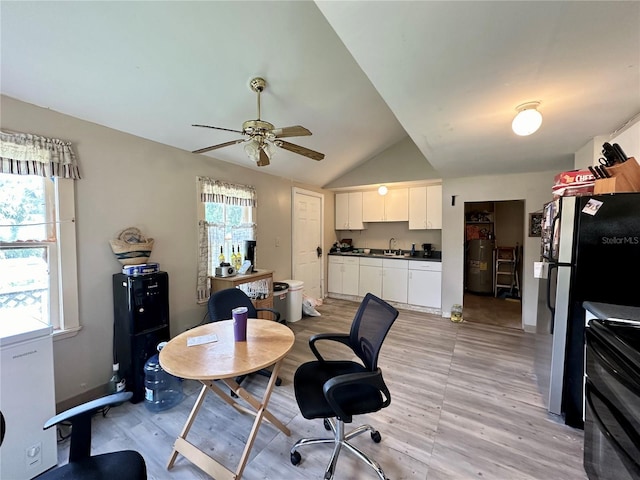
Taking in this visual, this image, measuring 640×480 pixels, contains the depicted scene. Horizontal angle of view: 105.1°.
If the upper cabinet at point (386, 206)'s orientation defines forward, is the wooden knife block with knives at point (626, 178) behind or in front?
in front

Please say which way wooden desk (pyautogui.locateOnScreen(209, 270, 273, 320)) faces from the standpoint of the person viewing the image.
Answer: facing the viewer and to the right of the viewer

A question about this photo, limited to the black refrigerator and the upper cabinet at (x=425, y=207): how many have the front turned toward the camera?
1

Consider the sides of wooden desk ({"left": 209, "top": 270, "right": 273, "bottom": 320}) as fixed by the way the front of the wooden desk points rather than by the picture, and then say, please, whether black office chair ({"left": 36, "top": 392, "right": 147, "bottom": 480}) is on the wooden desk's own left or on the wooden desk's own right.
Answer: on the wooden desk's own right

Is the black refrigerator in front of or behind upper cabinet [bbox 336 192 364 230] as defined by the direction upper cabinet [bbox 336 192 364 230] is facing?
in front

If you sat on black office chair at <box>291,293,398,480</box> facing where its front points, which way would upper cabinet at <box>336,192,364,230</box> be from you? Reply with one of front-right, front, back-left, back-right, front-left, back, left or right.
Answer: back-right

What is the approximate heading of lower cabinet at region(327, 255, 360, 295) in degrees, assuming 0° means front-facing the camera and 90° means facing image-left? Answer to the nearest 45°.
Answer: approximately 0°

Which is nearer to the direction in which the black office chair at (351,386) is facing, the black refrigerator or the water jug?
the water jug

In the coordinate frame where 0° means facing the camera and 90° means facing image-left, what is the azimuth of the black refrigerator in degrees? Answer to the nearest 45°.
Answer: approximately 90°
